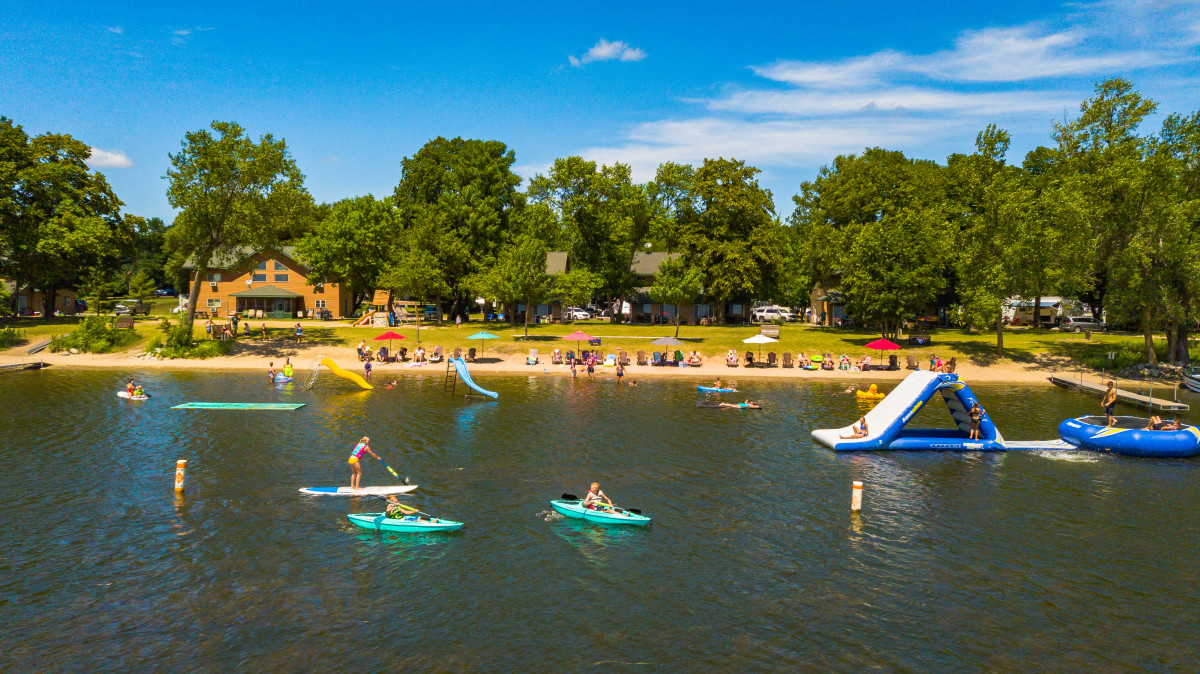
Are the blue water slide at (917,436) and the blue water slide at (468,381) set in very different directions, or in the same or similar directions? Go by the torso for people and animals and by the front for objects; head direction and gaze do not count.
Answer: very different directions

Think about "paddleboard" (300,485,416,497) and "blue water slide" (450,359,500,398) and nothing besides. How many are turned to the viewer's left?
0

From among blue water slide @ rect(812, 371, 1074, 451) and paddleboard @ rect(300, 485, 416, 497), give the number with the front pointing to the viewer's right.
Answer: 1

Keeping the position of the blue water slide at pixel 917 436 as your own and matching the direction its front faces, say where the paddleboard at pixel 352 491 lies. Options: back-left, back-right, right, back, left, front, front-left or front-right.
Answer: front-left

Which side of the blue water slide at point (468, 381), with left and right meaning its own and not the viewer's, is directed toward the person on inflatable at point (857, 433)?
front

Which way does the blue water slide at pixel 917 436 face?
to the viewer's left

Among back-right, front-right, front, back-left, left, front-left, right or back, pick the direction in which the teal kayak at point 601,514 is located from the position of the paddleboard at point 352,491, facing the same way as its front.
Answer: front-right

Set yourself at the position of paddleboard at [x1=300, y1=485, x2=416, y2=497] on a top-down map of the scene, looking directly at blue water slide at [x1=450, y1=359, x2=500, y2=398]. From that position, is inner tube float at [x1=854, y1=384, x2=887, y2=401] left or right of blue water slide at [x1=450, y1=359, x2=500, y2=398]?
right

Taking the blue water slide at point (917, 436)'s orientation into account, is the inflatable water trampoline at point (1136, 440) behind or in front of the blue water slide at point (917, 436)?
behind

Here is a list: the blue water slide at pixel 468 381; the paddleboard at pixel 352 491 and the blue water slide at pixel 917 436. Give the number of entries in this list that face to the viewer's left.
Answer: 1

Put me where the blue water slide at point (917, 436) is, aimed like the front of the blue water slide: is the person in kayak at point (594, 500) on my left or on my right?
on my left

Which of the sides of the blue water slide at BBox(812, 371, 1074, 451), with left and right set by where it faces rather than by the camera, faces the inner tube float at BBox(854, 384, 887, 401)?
right

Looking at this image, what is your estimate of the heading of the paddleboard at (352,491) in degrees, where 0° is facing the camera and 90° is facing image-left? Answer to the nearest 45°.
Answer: approximately 270°

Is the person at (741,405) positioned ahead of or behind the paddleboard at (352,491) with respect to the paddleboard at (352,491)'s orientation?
ahead

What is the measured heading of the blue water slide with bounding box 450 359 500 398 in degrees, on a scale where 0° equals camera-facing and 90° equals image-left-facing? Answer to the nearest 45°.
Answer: approximately 315°
